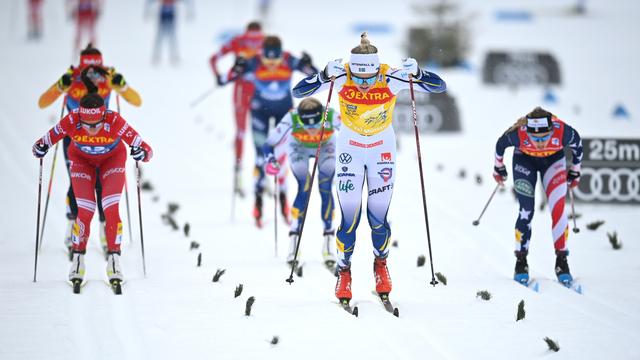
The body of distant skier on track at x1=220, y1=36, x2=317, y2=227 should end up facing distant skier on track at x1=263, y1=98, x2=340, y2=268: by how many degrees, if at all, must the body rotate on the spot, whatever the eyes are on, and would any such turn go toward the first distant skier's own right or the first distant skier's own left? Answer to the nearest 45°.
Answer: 0° — they already face them

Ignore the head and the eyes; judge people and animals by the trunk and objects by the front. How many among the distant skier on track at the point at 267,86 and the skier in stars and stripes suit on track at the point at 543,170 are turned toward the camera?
2

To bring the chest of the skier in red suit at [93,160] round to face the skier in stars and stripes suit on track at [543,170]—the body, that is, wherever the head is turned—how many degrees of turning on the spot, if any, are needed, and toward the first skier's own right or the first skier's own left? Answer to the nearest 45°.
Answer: approximately 90° to the first skier's own left

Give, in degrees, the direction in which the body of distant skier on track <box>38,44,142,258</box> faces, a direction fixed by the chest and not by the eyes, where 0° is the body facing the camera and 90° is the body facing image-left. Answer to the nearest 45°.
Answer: approximately 0°
